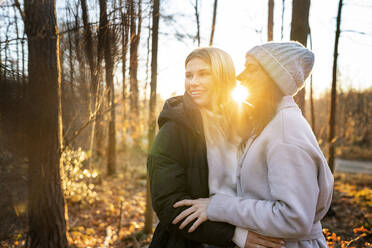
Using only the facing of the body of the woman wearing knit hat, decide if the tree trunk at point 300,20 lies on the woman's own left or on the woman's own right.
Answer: on the woman's own right

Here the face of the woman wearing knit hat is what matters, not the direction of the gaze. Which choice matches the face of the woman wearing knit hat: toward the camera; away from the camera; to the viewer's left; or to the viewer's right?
to the viewer's left

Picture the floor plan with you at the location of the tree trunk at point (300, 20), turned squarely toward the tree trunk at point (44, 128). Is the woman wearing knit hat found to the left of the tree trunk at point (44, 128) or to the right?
left

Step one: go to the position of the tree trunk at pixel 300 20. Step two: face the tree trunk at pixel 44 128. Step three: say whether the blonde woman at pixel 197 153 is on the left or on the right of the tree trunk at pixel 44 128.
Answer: left

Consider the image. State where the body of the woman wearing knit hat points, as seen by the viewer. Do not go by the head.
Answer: to the viewer's left

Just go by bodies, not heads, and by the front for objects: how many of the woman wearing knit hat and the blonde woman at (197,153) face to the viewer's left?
1
